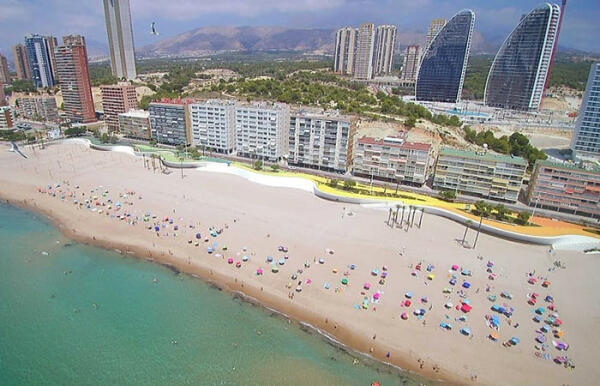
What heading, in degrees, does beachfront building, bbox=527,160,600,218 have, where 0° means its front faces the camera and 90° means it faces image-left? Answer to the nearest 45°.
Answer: approximately 0°

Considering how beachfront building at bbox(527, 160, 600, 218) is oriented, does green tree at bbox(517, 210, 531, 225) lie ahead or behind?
ahead
